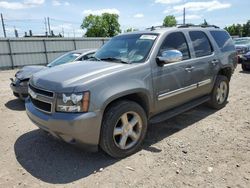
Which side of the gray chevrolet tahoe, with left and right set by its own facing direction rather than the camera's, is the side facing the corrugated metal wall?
right

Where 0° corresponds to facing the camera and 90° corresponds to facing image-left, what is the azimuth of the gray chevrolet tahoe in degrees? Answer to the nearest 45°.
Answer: approximately 45°
